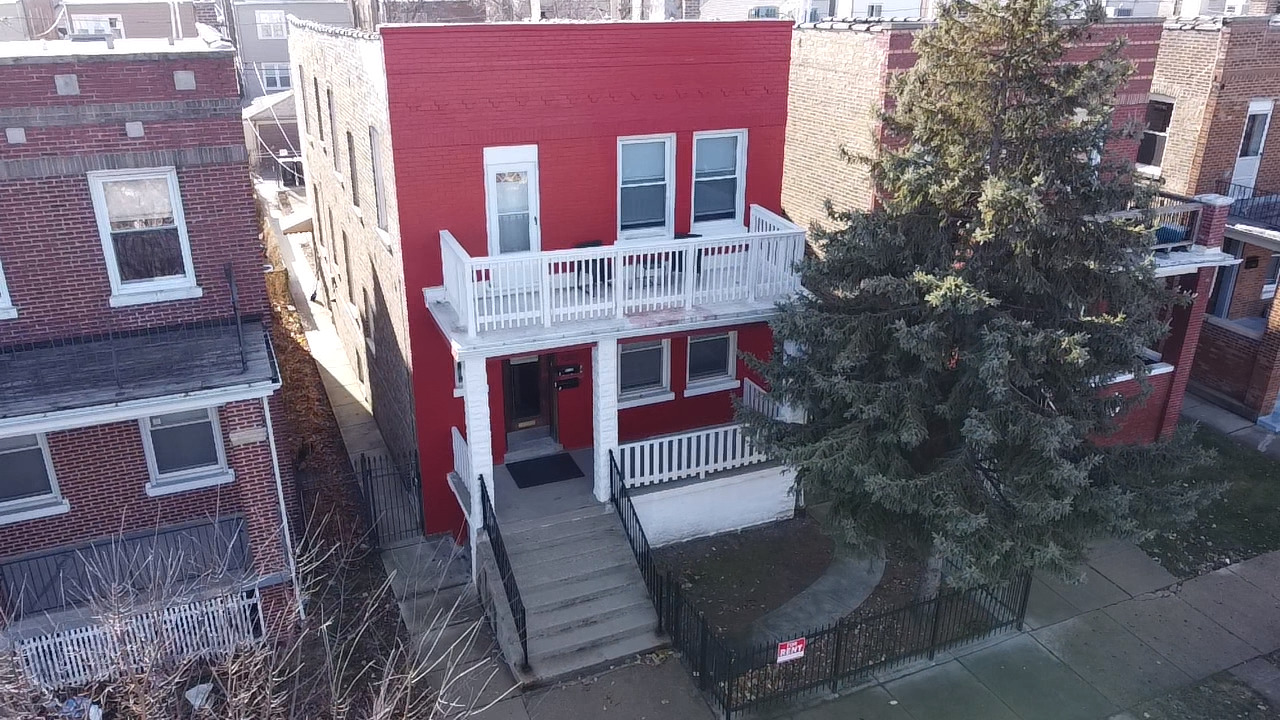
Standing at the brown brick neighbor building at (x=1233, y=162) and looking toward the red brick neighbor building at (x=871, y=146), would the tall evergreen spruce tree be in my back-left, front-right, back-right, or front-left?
front-left

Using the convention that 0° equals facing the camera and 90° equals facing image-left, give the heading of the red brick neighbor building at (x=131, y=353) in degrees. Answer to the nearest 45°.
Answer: approximately 0°

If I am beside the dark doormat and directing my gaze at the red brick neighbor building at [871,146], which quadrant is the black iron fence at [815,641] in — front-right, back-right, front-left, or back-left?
front-right

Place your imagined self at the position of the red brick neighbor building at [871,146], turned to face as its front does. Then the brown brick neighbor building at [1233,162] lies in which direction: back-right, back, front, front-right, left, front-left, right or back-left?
left

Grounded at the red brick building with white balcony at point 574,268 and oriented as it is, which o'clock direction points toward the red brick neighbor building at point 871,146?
the red brick neighbor building at point 871,146 is roughly at 8 o'clock from the red brick building with white balcony at point 574,268.

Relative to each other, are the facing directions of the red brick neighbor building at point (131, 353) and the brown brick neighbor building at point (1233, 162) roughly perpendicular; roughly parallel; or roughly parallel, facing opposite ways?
roughly parallel

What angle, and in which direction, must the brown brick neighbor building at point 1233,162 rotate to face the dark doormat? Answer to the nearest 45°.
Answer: approximately 90° to its right

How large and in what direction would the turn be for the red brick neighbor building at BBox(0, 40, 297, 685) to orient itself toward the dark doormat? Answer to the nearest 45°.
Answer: approximately 90° to its left

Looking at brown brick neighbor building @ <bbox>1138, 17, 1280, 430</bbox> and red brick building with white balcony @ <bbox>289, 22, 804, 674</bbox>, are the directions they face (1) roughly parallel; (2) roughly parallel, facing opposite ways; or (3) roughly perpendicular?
roughly parallel

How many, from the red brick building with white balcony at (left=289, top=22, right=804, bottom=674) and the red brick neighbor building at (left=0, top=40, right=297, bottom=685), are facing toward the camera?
2

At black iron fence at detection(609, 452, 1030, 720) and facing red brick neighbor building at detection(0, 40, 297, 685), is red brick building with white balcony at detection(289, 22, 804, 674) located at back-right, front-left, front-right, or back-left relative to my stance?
front-right

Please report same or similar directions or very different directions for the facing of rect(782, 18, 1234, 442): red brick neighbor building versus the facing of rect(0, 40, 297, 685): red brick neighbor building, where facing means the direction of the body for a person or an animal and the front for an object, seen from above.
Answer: same or similar directions

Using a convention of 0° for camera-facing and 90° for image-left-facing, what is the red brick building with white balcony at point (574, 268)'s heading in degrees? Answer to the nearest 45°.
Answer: approximately 0°

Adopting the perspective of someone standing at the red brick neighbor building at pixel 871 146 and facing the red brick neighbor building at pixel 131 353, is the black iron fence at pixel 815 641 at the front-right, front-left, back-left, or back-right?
front-left
